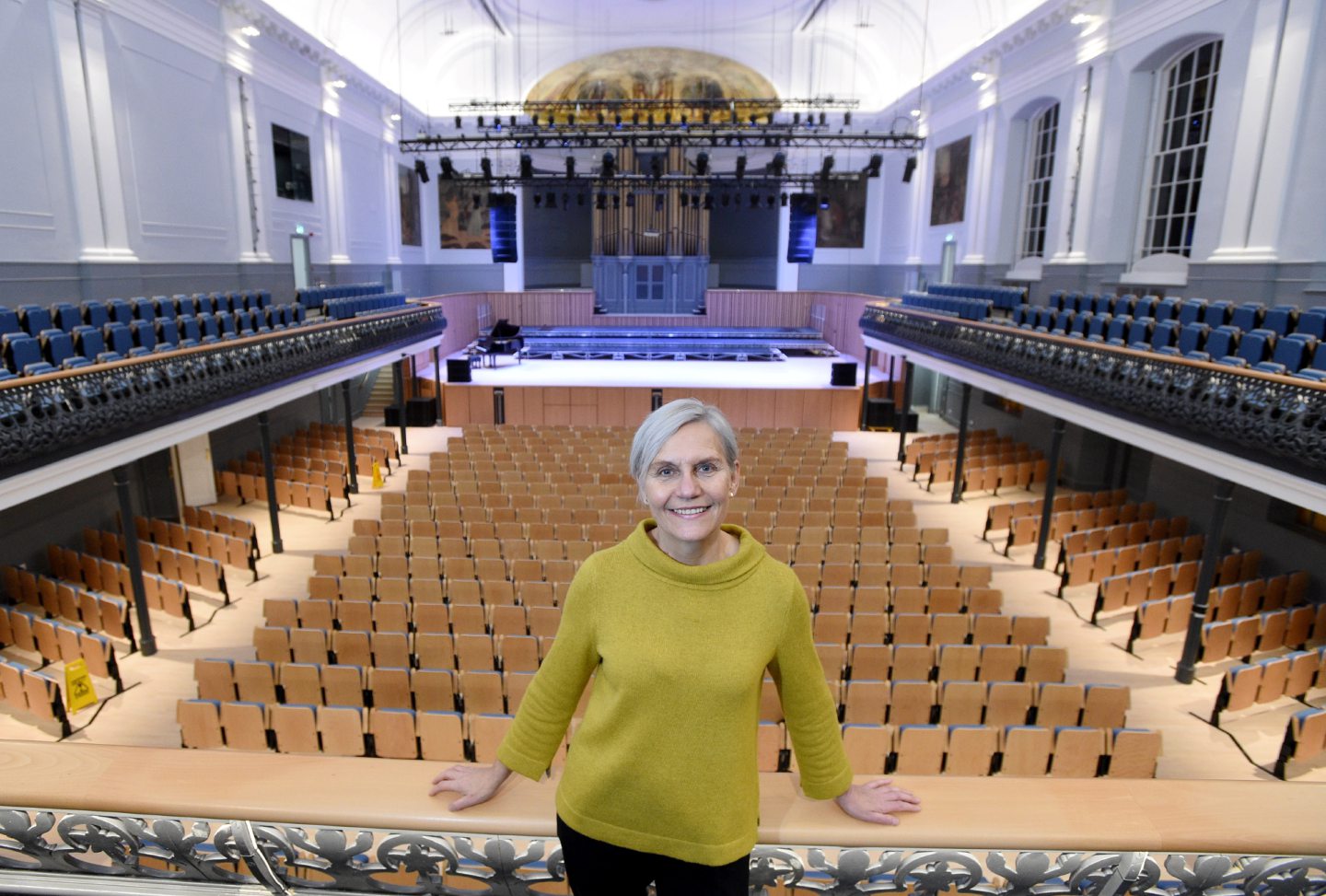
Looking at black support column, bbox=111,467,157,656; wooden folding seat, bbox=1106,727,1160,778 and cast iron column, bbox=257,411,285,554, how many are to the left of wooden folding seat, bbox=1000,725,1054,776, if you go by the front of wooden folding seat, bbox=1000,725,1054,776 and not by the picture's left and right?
2

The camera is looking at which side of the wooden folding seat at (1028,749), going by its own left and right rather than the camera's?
back

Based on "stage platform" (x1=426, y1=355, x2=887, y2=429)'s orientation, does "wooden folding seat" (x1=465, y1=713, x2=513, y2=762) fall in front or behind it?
in front

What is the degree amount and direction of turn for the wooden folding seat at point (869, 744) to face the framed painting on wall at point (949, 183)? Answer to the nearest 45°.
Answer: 0° — it already faces it

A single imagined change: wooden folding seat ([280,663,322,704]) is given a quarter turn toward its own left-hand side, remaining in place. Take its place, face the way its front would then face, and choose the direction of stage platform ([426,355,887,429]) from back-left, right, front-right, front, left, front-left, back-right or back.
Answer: back-right

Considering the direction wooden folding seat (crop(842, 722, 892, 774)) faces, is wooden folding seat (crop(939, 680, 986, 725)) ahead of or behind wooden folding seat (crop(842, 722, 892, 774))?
ahead

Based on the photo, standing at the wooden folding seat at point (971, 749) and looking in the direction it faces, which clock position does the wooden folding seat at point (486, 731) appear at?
the wooden folding seat at point (486, 731) is roughly at 8 o'clock from the wooden folding seat at point (971, 749).

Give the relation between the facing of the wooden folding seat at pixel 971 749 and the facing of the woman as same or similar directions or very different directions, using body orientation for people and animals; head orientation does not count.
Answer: very different directions

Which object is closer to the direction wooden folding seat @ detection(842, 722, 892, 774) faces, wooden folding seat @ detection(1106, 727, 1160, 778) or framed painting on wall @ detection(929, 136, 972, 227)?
the framed painting on wall

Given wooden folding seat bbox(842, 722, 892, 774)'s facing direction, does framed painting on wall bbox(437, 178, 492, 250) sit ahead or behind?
ahead

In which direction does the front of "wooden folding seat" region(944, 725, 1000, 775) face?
away from the camera

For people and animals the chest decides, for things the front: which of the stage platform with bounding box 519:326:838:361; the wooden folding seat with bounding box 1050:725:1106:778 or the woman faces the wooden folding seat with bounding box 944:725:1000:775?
the stage platform

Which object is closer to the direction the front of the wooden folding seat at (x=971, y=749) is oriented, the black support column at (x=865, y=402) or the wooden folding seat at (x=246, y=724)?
the black support column

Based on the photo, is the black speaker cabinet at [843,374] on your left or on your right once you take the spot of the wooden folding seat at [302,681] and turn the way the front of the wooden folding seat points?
on your right
